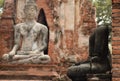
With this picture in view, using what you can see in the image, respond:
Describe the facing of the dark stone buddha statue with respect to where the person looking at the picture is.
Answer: facing to the left of the viewer
